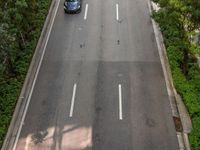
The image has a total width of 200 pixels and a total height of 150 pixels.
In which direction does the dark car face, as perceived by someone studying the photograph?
facing the viewer
